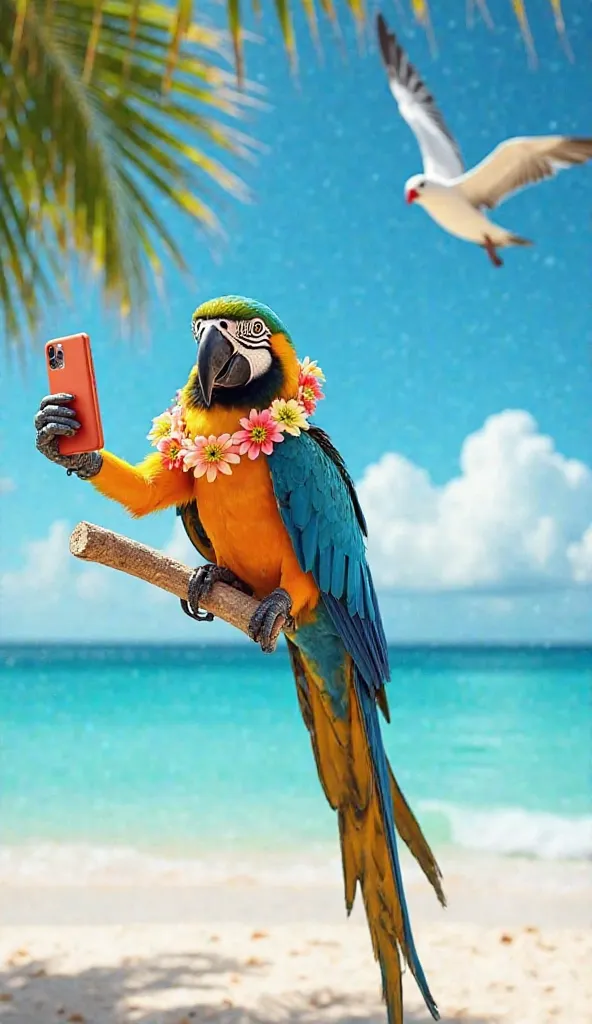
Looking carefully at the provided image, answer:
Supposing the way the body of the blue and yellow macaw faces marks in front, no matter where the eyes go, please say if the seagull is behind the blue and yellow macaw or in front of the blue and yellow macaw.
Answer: behind
